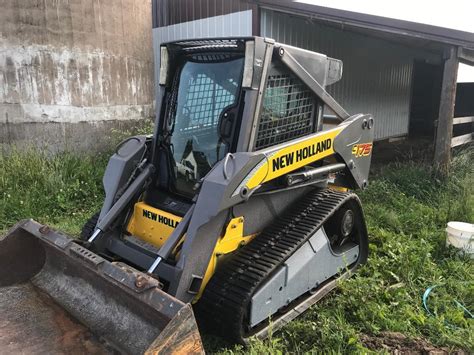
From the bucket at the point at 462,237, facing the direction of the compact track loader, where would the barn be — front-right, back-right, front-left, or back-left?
back-right

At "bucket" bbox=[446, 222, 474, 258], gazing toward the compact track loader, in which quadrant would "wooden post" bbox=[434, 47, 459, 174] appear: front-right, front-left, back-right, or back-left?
back-right

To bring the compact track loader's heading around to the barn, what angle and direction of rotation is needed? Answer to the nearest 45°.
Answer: approximately 180°

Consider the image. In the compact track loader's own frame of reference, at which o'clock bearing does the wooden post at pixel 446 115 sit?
The wooden post is roughly at 6 o'clock from the compact track loader.

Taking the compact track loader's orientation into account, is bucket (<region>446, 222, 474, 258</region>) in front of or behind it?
behind

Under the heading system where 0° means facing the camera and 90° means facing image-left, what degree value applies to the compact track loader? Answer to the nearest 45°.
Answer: approximately 45°
